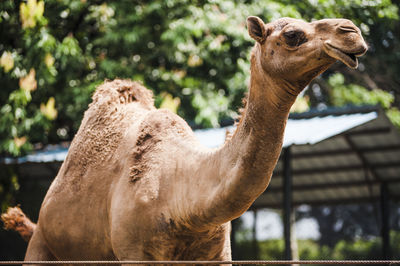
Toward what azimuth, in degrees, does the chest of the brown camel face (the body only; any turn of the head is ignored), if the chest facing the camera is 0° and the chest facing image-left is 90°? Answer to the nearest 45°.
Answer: approximately 315°

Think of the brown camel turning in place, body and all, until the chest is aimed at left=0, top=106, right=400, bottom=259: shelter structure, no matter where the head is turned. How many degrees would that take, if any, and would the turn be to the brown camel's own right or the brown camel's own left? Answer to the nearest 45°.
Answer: approximately 135° to the brown camel's own left
